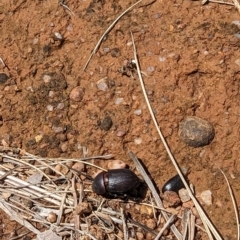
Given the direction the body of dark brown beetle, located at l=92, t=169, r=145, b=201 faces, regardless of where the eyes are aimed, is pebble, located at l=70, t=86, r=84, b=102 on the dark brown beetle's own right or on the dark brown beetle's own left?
on the dark brown beetle's own right

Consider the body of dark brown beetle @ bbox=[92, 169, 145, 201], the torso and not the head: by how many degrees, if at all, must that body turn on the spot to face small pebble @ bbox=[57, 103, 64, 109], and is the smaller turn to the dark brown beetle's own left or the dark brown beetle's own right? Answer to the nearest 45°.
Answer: approximately 45° to the dark brown beetle's own right

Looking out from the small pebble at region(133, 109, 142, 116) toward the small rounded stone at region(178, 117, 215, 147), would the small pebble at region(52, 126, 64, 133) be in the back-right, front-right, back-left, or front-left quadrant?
back-right

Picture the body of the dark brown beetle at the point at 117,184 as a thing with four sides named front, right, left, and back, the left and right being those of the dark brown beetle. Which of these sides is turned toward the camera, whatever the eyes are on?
left

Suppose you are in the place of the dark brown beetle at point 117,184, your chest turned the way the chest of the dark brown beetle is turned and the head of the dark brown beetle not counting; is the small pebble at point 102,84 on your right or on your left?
on your right

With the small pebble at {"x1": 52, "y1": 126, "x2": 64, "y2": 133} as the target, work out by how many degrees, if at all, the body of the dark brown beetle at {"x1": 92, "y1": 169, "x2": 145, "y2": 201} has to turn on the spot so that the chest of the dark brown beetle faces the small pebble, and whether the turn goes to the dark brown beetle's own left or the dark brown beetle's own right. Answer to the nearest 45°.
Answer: approximately 45° to the dark brown beetle's own right
